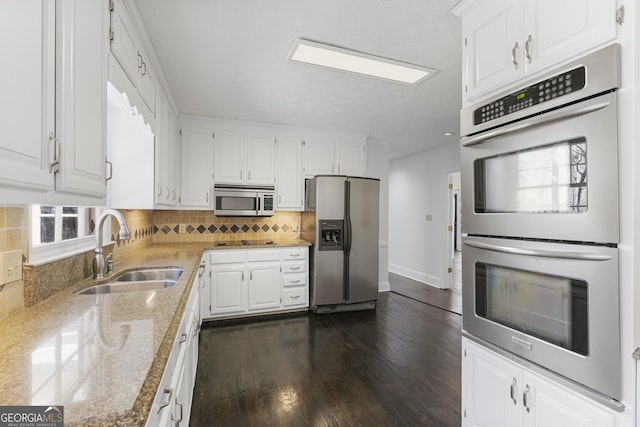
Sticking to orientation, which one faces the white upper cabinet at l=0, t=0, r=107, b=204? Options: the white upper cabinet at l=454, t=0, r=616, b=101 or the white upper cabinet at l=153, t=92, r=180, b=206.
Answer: the white upper cabinet at l=454, t=0, r=616, b=101

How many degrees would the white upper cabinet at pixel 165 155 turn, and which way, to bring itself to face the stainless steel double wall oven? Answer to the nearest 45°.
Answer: approximately 45° to its right

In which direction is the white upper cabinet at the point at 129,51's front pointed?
to the viewer's right

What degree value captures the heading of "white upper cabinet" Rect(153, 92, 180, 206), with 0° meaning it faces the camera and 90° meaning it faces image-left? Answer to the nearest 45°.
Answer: approximately 270°

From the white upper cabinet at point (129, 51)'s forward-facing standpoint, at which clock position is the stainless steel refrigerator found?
The stainless steel refrigerator is roughly at 11 o'clock from the white upper cabinet.

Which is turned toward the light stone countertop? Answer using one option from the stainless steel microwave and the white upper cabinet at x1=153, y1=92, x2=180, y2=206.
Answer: the stainless steel microwave

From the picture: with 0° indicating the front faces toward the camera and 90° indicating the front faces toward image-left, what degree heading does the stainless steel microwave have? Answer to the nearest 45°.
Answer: approximately 0°

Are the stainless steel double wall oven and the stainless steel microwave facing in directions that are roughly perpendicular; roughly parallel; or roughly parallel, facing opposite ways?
roughly perpendicular

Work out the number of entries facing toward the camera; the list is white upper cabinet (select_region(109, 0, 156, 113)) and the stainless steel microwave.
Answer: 1

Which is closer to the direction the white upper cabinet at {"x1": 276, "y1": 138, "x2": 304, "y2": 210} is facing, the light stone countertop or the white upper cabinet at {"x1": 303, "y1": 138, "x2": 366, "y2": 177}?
the light stone countertop

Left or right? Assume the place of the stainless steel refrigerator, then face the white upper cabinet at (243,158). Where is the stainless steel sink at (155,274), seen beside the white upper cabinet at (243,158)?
left

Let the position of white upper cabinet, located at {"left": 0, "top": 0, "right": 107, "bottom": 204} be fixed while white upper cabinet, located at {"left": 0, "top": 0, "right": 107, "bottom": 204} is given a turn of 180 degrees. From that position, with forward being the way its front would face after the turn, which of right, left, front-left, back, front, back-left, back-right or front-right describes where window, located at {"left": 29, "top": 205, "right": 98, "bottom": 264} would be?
front-right

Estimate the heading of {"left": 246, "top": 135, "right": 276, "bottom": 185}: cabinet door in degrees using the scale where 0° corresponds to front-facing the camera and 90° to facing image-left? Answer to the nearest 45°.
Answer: approximately 0°
